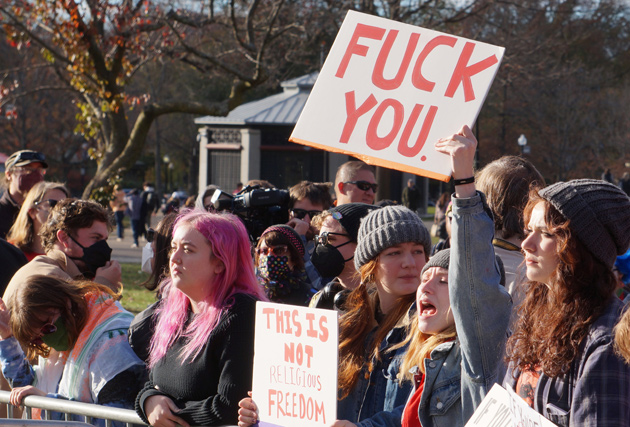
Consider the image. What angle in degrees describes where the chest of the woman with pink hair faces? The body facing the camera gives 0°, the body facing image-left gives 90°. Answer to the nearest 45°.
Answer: approximately 45°

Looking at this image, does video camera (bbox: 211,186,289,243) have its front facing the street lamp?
no

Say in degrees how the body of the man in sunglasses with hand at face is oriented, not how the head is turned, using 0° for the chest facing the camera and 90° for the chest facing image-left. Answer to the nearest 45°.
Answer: approximately 45°

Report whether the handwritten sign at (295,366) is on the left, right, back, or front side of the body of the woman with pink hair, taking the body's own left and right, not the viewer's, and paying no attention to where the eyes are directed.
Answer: left

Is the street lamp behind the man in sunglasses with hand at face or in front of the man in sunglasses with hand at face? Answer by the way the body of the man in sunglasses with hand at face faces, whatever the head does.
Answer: behind

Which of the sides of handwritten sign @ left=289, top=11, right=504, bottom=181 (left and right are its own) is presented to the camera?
front

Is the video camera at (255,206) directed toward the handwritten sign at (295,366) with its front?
no

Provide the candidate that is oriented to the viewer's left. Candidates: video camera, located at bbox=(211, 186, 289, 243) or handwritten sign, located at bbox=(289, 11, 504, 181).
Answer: the video camera

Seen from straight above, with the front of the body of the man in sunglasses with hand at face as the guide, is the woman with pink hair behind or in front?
in front

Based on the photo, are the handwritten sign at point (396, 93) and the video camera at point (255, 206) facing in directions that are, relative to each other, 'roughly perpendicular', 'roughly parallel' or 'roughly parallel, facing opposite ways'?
roughly perpendicular

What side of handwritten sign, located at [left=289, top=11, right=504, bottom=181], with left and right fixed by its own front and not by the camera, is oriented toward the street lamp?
back

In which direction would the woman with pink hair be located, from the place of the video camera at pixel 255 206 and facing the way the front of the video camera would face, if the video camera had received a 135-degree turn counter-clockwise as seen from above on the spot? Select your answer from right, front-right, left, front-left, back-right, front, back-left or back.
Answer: front-right

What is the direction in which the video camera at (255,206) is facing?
to the viewer's left

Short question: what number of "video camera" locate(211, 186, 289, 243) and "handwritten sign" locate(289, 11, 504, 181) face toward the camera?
1
